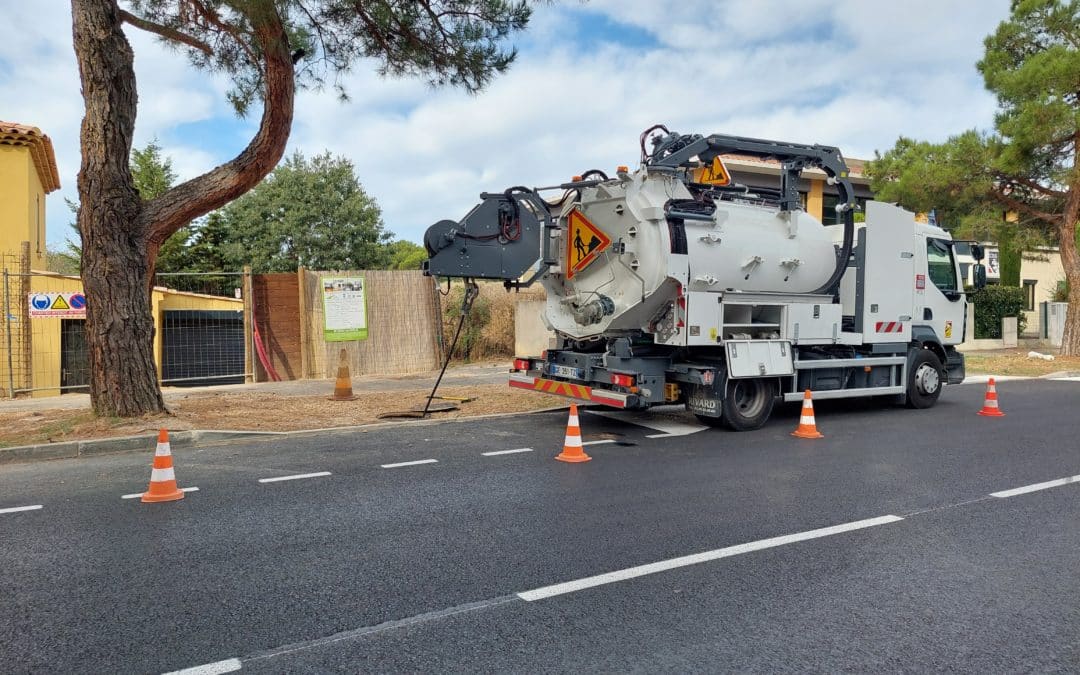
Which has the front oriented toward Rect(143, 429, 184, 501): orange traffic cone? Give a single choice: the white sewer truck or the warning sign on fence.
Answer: the warning sign on fence

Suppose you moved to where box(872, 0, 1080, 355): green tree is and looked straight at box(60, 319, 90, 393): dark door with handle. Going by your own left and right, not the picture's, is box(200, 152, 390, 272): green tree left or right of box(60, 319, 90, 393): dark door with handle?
right

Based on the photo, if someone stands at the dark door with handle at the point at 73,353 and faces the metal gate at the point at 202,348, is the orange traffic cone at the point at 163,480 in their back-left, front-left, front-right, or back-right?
front-right

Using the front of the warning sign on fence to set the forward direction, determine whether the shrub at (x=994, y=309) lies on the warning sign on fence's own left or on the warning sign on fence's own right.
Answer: on the warning sign on fence's own left

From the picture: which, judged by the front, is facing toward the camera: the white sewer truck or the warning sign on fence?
the warning sign on fence

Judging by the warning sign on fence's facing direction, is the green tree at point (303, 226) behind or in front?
behind

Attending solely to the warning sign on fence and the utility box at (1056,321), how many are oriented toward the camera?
2

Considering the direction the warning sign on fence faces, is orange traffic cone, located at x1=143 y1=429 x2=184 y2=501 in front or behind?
in front

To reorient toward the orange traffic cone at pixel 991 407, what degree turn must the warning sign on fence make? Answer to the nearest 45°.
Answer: approximately 45° to its left

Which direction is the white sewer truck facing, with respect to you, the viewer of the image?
facing away from the viewer and to the right of the viewer

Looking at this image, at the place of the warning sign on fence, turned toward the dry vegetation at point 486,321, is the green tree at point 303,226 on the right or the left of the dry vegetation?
left

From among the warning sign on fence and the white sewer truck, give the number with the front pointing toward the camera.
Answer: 1

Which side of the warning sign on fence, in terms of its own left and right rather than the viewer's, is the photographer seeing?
front
